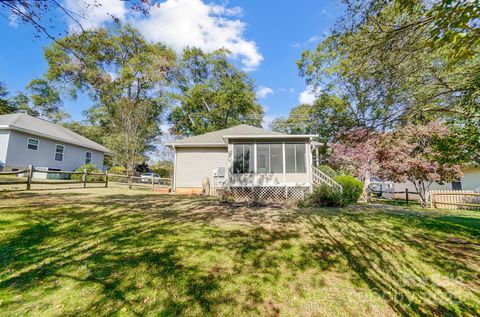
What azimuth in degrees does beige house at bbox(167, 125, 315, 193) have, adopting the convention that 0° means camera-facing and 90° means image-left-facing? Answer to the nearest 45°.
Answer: approximately 180°

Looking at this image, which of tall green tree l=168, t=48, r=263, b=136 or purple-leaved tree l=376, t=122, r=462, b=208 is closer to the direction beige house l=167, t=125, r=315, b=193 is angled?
the tall green tree

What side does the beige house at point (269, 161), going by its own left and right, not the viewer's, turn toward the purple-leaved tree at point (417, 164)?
right

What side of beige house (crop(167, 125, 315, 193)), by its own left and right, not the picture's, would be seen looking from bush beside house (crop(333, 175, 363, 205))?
right

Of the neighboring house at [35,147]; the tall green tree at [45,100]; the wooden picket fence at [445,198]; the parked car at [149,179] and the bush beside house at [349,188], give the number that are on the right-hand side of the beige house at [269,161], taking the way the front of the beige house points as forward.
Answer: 2

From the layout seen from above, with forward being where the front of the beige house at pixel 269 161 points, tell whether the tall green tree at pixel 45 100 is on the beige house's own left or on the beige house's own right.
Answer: on the beige house's own left

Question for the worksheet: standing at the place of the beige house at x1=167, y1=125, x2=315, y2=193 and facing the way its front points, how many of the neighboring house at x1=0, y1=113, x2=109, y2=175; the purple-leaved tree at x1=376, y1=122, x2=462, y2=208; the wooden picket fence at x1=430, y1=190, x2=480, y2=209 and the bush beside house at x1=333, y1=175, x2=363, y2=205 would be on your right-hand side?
3

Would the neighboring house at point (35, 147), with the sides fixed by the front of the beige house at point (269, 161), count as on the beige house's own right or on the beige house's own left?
on the beige house's own left

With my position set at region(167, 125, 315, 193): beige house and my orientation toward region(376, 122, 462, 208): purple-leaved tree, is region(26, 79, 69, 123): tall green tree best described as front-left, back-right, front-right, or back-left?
back-left

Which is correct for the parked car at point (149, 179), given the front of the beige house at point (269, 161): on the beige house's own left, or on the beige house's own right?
on the beige house's own left

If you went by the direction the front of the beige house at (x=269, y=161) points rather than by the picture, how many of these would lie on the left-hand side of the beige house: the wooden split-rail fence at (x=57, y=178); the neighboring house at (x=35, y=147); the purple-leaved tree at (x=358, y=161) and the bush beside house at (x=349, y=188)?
2

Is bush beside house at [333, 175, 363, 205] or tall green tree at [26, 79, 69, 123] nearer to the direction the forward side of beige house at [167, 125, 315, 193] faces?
the tall green tree
